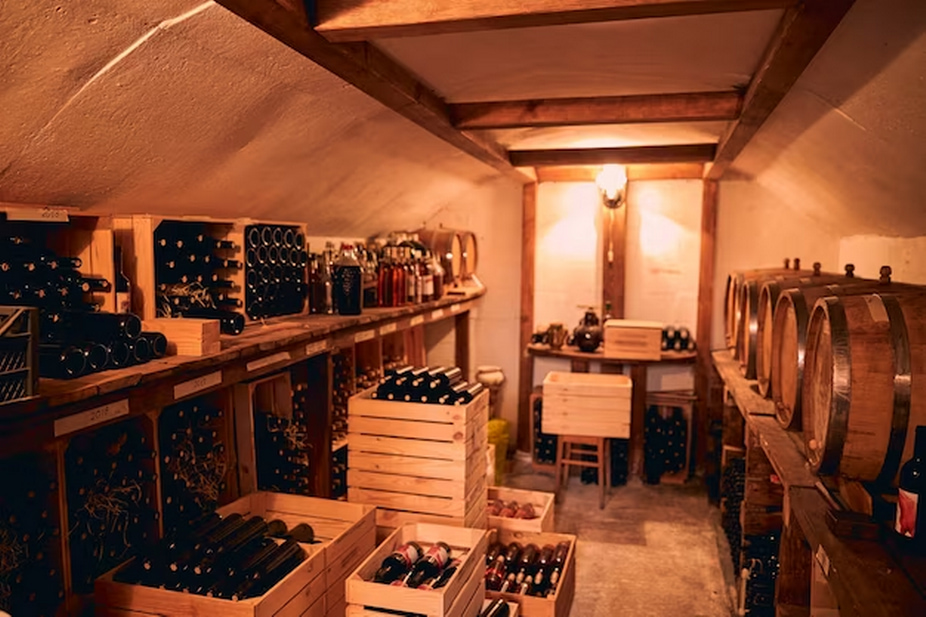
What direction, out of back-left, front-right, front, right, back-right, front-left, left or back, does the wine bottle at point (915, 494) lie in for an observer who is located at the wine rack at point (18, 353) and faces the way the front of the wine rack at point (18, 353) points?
front

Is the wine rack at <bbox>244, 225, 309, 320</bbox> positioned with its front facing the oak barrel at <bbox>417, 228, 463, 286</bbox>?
no

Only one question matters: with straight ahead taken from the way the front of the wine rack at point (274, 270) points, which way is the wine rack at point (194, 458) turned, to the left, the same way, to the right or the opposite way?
the same way

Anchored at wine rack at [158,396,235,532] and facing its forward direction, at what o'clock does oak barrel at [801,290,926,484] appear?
The oak barrel is roughly at 12 o'clock from the wine rack.

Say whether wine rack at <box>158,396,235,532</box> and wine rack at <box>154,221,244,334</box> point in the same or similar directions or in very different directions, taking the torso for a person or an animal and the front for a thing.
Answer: same or similar directions

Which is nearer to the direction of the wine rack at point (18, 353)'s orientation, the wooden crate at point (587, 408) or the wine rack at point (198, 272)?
the wooden crate

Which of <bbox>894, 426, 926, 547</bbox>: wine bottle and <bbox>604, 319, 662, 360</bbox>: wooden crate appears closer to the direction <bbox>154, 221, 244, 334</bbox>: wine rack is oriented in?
the wine bottle

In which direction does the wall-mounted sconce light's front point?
toward the camera

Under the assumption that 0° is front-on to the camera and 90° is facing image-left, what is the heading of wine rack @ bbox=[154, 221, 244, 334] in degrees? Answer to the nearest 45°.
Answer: approximately 315°

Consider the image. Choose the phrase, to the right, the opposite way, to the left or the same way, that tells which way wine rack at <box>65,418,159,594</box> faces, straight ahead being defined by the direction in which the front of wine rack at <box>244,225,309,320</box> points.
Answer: the same way

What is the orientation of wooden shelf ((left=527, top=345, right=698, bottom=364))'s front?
toward the camera

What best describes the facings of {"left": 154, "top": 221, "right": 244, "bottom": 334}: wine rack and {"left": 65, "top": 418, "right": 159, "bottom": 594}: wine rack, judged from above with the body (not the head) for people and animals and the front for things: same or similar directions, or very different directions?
same or similar directions

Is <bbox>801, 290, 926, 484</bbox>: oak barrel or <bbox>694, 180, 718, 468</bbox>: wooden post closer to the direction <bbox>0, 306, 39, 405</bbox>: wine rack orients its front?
the oak barrel

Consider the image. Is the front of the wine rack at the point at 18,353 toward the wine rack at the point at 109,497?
no

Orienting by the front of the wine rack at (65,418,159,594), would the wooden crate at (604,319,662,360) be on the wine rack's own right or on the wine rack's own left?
on the wine rack's own left

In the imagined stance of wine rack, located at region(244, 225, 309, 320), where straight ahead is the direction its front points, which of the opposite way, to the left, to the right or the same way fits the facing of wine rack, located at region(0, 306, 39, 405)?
the same way

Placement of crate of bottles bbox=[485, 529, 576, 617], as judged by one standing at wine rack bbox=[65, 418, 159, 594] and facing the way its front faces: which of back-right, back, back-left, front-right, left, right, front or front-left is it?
front-left

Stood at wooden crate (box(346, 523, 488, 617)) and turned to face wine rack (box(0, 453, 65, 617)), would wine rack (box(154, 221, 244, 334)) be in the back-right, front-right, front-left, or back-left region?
front-right

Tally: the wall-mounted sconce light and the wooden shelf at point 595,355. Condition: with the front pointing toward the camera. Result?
2

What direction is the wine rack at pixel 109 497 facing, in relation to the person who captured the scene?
facing the viewer and to the right of the viewer

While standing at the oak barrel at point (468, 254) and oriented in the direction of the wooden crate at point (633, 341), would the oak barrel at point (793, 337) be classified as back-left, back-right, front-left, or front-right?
front-right

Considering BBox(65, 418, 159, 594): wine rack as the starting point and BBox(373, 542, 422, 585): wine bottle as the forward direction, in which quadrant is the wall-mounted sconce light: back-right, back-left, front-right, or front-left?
front-left
